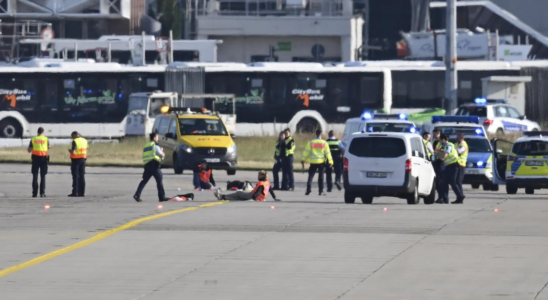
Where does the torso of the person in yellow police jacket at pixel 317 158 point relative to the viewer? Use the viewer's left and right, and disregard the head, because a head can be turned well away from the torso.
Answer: facing away from the viewer

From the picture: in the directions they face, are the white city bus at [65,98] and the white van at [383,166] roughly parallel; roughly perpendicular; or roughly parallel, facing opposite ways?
roughly perpendicular

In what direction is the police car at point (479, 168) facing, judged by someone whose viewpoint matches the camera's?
facing the viewer

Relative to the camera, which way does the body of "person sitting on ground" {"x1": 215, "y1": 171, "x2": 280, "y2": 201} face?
to the viewer's left

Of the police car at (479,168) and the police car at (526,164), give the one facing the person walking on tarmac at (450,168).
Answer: the police car at (479,168)

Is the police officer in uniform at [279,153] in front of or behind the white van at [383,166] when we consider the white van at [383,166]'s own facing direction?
in front
